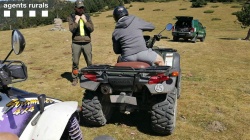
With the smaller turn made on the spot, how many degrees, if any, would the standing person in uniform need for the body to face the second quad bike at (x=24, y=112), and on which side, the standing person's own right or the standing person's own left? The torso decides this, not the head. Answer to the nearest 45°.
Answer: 0° — they already face it

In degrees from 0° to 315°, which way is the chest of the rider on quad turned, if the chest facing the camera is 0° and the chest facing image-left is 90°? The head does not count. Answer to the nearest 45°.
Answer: approximately 225°

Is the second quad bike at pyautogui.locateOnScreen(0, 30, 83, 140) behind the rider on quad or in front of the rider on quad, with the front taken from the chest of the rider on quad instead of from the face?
behind

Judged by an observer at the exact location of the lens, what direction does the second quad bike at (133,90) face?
facing away from the viewer and to the right of the viewer
